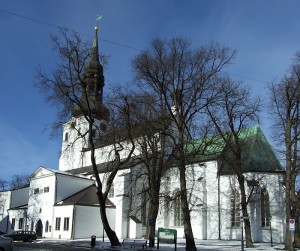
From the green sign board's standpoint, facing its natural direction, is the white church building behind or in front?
behind

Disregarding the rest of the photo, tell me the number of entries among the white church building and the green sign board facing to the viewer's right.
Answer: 0

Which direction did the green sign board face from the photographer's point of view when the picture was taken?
facing the viewer
